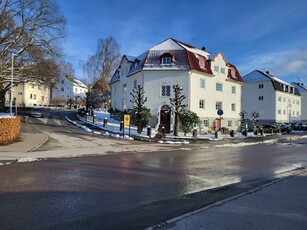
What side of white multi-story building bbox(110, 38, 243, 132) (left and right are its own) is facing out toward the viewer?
front

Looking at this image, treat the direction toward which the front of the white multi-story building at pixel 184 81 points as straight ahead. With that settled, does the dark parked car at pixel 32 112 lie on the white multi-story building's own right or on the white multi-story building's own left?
on the white multi-story building's own right
